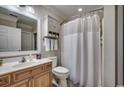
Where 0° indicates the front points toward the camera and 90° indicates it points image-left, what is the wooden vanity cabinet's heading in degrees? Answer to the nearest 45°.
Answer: approximately 315°

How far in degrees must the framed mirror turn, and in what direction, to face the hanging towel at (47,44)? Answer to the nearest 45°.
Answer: approximately 90° to its left

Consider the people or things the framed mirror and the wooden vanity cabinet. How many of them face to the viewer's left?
0

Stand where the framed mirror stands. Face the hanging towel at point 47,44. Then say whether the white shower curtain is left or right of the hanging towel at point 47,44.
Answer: right

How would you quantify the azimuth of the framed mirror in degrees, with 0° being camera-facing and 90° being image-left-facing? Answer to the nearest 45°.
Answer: approximately 315°

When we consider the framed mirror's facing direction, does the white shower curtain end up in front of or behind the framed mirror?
in front
